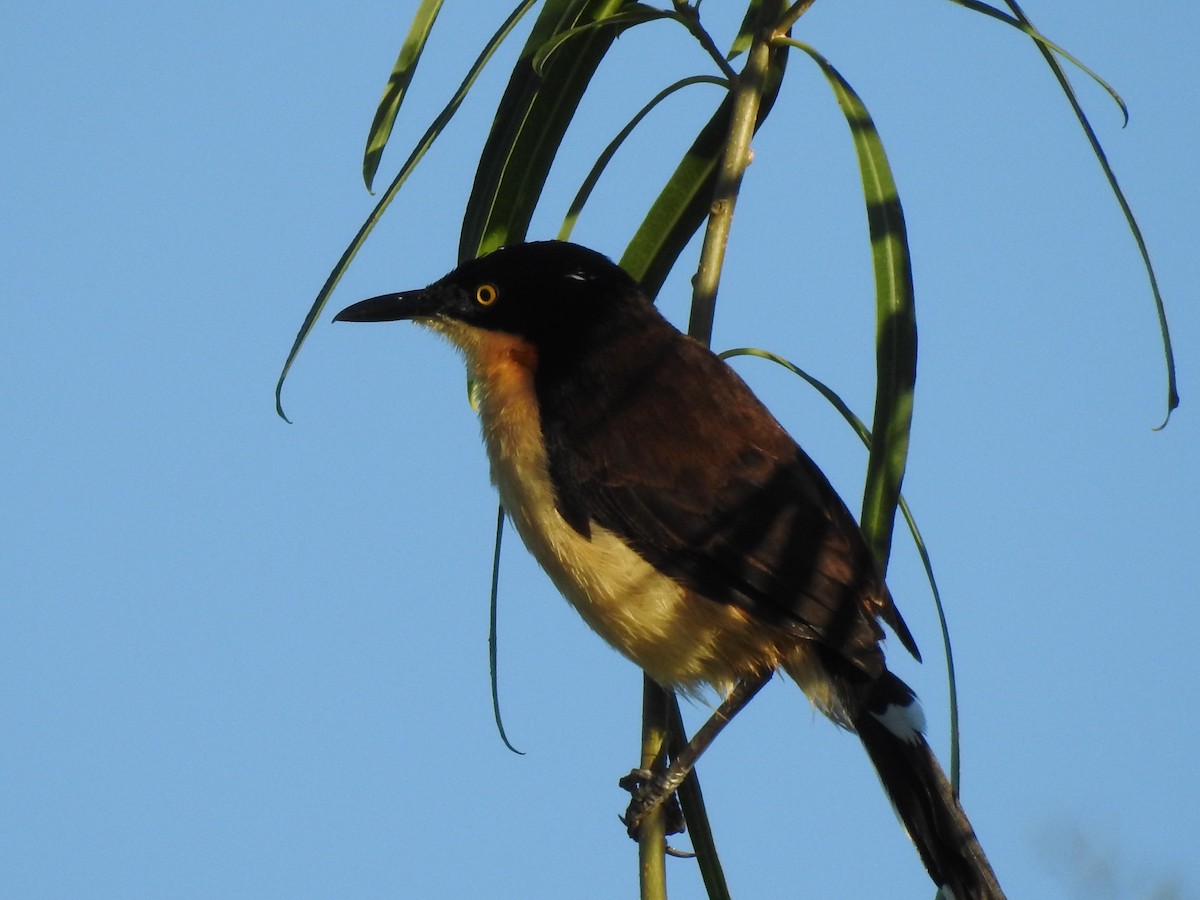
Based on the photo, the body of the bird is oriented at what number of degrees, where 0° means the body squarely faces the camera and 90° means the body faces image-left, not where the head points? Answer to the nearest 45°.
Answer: approximately 90°
